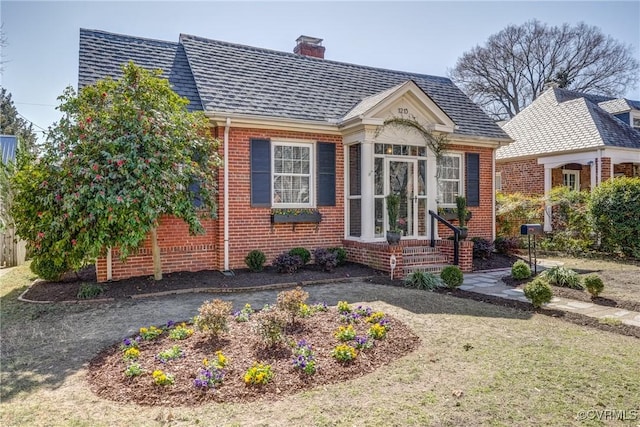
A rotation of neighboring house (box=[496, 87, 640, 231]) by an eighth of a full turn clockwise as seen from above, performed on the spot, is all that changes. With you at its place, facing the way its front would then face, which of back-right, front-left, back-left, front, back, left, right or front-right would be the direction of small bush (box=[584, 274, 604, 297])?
front

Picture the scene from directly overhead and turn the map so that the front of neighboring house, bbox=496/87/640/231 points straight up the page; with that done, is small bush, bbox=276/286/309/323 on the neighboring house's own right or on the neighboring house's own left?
on the neighboring house's own right

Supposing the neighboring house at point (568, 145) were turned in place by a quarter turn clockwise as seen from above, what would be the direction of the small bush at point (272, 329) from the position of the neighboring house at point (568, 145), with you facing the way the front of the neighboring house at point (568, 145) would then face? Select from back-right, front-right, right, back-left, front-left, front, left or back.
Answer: front-left

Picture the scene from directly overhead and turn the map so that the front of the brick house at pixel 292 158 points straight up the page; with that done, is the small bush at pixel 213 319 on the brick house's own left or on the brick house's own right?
on the brick house's own right

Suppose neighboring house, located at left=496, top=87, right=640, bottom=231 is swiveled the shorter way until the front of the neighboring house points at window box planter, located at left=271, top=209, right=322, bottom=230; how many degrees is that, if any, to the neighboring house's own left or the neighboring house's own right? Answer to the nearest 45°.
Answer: approximately 90° to the neighboring house's own right

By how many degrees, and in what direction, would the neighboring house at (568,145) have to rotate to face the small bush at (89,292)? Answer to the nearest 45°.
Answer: approximately 90° to its right

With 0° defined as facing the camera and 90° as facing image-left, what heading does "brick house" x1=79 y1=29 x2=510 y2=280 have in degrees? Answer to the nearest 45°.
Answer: approximately 315°

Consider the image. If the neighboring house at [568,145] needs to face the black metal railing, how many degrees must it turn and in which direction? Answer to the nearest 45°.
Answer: approximately 45° to its right

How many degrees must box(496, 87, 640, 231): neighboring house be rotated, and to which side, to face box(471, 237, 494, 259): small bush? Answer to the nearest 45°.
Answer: approximately 45° to its right

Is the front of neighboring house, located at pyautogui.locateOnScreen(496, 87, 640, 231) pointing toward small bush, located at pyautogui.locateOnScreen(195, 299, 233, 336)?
no

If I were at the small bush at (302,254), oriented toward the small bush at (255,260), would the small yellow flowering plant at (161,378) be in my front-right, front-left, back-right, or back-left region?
front-left

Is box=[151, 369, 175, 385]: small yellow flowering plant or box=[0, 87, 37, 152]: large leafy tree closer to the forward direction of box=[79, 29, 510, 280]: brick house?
the small yellow flowering plant

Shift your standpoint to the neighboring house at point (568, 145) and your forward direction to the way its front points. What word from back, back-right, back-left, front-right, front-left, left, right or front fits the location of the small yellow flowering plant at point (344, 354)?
front-right

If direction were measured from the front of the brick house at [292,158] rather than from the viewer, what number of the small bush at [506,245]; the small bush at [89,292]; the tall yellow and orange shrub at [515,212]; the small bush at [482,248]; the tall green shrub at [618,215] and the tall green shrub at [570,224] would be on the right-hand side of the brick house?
1

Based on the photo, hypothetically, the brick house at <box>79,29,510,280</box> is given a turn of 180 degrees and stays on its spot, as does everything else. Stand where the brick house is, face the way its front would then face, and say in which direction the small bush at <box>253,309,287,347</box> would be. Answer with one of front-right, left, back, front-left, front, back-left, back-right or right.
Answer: back-left

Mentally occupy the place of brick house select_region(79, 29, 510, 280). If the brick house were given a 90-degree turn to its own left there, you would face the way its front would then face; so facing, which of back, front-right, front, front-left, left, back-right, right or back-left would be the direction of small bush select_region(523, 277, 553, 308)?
right

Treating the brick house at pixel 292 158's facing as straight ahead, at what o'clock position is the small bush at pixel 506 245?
The small bush is roughly at 10 o'clock from the brick house.

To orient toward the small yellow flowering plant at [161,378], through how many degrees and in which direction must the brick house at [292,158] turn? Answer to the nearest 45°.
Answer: approximately 45° to its right

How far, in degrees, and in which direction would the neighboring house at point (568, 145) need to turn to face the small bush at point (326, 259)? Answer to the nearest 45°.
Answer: approximately 45° to its right

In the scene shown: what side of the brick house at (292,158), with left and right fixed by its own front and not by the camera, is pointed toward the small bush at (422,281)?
front

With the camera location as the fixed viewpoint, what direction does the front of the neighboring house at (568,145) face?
facing the viewer and to the right of the viewer
